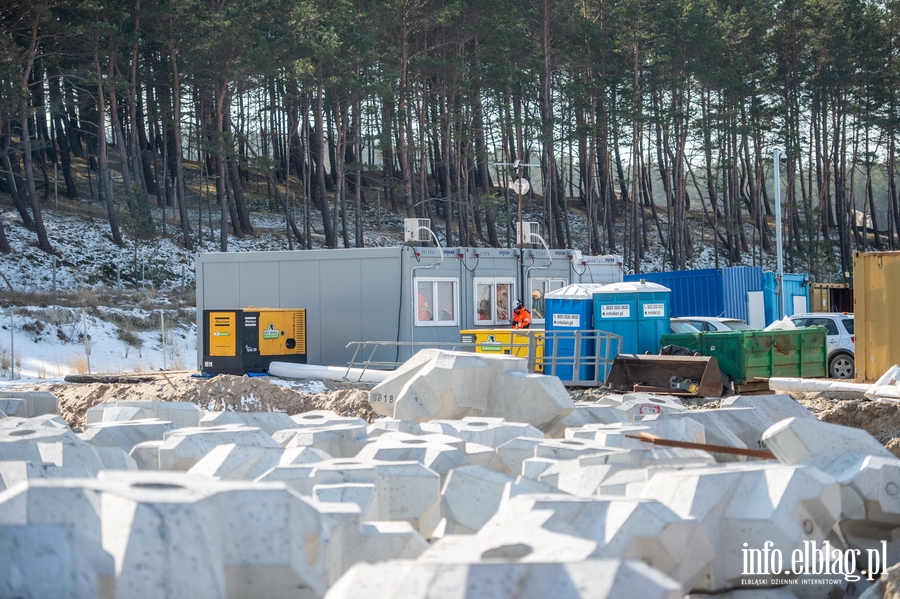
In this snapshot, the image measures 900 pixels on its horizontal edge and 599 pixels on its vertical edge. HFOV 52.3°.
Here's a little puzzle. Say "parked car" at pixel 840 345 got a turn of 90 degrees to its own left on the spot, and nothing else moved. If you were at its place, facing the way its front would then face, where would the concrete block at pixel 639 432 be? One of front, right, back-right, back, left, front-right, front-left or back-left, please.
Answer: front

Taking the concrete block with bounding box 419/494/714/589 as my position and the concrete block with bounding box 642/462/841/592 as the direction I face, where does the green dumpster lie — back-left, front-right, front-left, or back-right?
front-left

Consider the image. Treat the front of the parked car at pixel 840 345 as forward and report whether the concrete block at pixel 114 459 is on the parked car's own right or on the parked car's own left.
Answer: on the parked car's own left

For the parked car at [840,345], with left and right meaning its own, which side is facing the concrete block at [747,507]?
left

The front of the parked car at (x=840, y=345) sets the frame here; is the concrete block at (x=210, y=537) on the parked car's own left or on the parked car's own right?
on the parked car's own left

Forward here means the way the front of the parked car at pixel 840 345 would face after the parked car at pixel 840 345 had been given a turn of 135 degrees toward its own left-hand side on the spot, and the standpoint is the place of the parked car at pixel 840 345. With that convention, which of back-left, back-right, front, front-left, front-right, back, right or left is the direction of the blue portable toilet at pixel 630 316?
right

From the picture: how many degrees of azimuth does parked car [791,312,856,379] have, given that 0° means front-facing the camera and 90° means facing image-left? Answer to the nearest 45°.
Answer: approximately 90°

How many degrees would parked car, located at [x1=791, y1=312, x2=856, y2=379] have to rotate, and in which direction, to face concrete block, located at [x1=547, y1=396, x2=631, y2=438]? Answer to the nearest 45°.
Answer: approximately 90° to its left

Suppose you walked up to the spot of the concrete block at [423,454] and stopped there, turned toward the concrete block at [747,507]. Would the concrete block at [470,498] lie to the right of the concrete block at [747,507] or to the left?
right

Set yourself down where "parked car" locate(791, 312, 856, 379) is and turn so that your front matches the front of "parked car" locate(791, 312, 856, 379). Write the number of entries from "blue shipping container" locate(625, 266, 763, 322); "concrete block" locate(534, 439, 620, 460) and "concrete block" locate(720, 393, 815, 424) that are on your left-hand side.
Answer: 2

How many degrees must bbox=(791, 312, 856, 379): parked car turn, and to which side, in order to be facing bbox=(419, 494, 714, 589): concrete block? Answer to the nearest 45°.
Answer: approximately 90° to its left
